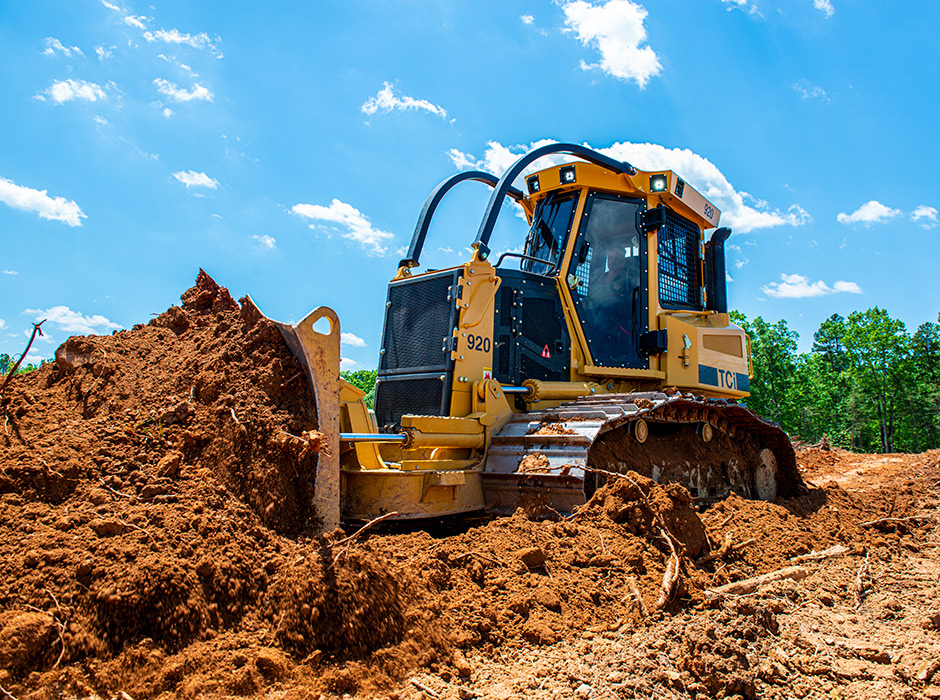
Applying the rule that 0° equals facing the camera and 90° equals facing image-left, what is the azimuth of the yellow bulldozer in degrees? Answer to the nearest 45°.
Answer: approximately 45°

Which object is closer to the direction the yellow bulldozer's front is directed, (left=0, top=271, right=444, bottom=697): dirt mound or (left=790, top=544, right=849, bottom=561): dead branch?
the dirt mound

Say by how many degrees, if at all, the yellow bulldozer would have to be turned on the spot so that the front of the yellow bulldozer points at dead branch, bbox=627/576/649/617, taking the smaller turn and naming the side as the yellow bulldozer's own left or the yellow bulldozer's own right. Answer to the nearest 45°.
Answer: approximately 45° to the yellow bulldozer's own left

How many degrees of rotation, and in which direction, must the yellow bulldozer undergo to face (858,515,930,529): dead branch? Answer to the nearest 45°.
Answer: approximately 135° to its left
